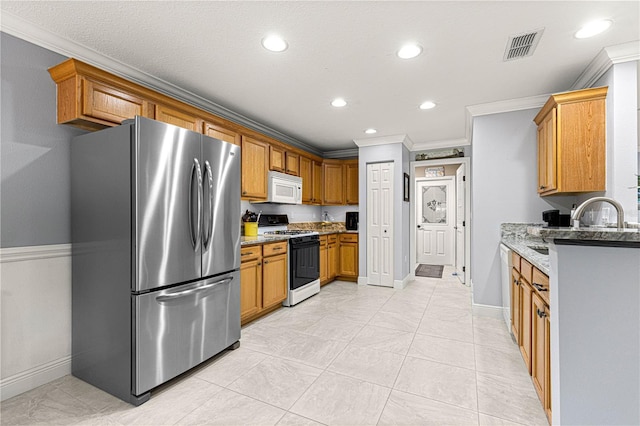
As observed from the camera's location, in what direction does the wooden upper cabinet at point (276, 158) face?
facing the viewer and to the right of the viewer

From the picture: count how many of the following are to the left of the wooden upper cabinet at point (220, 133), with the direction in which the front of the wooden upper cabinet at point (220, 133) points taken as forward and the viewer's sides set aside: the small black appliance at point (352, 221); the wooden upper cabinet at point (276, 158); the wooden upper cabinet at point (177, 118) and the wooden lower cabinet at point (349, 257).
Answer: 3

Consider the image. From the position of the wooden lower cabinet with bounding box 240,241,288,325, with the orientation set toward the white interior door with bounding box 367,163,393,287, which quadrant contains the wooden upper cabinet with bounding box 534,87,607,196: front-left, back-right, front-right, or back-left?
front-right

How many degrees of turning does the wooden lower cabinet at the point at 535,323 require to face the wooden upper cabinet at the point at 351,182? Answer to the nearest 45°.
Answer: approximately 45° to its right

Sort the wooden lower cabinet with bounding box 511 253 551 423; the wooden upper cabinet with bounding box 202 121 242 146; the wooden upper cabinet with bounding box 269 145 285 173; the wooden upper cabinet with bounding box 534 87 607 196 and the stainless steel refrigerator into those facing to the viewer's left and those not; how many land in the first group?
2

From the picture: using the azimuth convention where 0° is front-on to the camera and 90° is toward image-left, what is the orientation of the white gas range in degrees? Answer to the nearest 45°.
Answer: approximately 315°

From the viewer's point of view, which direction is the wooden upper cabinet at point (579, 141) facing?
to the viewer's left

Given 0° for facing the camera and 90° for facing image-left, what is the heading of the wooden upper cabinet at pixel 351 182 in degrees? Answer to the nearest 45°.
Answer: approximately 0°

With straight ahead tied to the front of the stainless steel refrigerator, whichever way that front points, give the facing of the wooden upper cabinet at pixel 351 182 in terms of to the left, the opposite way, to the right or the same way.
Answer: to the right

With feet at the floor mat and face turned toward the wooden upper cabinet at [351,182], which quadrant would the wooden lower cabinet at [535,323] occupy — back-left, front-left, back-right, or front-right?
front-left

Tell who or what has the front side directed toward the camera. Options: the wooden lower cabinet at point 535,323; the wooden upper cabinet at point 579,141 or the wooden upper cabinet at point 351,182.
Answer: the wooden upper cabinet at point 351,182
